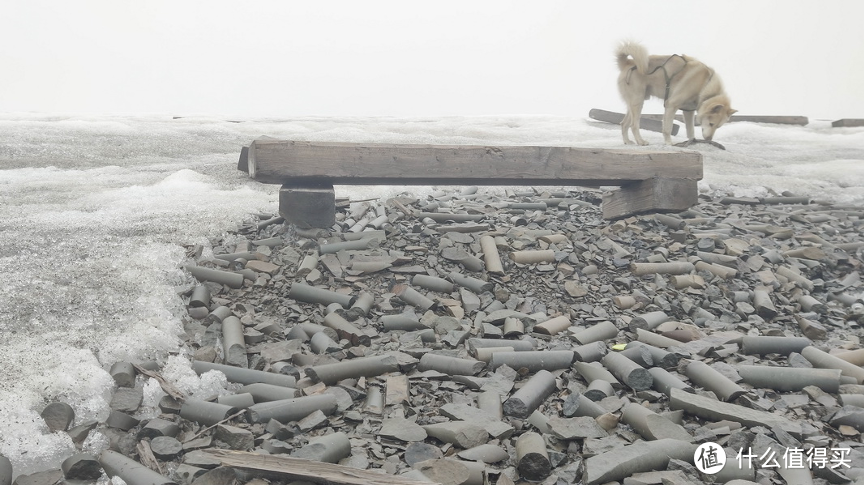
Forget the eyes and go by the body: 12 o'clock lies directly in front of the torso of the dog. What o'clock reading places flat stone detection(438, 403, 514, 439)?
The flat stone is roughly at 3 o'clock from the dog.

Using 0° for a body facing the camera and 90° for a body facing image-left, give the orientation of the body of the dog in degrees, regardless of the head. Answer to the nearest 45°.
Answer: approximately 270°

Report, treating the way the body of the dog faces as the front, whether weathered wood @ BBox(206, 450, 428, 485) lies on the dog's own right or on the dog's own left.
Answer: on the dog's own right

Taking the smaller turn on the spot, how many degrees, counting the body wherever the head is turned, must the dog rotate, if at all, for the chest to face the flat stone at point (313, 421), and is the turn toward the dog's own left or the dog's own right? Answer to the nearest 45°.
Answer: approximately 90° to the dog's own right

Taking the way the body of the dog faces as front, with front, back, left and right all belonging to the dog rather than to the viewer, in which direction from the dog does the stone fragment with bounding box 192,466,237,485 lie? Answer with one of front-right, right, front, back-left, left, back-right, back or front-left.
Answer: right

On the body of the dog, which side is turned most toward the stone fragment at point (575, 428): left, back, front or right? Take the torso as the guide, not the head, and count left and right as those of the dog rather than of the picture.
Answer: right

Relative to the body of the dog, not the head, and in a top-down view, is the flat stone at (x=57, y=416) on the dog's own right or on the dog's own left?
on the dog's own right

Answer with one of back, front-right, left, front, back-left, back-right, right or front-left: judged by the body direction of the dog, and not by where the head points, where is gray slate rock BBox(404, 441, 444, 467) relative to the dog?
right

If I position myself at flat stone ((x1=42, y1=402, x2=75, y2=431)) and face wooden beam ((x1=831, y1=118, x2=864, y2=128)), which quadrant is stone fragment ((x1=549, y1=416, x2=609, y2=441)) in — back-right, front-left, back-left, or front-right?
front-right

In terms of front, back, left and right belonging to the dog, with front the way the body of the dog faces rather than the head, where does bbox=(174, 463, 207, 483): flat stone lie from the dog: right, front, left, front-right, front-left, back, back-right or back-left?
right

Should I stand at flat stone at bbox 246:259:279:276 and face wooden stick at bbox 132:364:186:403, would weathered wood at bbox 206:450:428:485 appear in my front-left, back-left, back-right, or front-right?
front-left

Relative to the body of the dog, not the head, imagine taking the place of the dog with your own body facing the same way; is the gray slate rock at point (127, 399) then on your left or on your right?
on your right

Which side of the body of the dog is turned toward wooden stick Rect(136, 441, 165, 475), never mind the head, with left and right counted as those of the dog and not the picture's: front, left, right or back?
right
